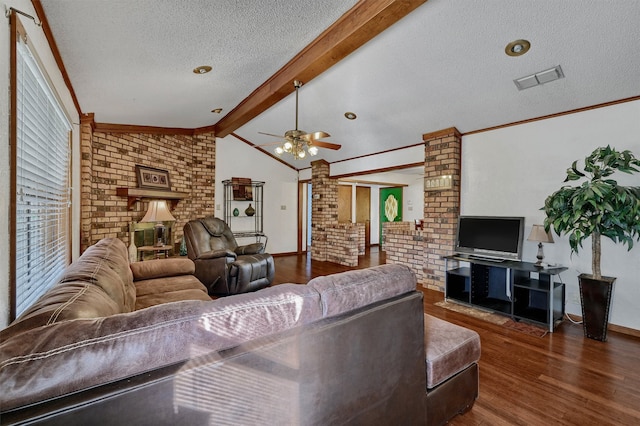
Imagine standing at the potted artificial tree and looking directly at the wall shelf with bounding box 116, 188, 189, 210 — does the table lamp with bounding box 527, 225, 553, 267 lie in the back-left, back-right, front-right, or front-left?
front-right

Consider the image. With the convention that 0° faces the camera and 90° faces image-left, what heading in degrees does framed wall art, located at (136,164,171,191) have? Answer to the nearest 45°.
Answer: approximately 315°

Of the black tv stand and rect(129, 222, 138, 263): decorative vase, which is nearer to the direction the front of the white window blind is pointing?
the black tv stand

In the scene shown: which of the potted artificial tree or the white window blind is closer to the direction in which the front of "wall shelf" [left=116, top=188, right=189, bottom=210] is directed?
the potted artificial tree

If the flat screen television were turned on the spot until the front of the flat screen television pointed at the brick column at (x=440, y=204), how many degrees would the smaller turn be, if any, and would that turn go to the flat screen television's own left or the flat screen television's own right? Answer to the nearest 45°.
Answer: approximately 90° to the flat screen television's own right

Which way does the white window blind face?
to the viewer's right

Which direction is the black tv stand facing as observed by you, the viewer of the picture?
facing the viewer and to the left of the viewer

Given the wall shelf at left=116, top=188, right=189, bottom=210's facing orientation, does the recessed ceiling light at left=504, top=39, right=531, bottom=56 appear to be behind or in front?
in front

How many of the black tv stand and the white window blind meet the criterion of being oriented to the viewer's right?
1

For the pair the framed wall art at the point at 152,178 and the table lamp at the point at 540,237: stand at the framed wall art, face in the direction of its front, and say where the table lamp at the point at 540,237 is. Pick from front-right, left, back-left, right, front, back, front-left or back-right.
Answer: front

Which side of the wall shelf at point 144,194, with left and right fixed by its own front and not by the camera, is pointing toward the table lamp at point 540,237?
front

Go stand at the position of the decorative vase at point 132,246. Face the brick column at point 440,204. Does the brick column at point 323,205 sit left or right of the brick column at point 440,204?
left

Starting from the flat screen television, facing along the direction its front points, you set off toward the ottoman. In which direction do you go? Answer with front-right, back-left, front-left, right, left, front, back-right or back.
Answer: front-left

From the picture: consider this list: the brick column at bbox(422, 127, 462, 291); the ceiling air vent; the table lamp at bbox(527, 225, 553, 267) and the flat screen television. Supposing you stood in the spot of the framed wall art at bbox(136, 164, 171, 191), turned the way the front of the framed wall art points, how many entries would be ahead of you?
4
